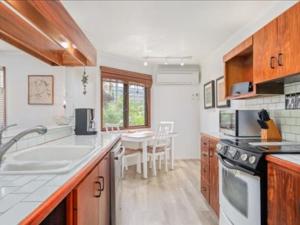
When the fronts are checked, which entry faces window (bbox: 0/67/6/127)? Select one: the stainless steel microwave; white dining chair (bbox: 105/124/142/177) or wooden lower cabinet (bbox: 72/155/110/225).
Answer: the stainless steel microwave

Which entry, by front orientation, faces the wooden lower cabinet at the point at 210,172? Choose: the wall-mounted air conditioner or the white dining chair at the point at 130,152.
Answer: the wall-mounted air conditioner

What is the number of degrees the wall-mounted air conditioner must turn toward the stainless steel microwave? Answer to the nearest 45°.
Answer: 0° — it already faces it

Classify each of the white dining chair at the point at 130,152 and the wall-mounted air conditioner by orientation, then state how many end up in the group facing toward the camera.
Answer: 1
